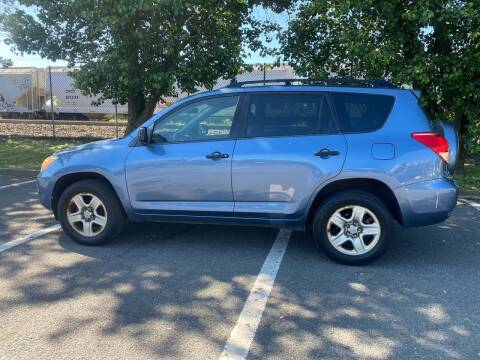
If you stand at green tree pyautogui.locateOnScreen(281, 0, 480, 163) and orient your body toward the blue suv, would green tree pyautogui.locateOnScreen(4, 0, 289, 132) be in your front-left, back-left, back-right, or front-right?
front-right

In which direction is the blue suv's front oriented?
to the viewer's left

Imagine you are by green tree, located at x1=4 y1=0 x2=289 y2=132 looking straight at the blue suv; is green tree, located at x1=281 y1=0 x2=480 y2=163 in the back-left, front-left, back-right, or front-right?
front-left

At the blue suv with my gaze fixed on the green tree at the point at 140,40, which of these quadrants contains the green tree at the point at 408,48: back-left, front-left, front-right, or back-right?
front-right

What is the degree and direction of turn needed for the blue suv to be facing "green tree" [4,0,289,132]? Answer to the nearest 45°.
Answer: approximately 45° to its right

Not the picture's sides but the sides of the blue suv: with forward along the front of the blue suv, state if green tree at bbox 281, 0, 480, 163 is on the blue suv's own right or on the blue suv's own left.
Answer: on the blue suv's own right

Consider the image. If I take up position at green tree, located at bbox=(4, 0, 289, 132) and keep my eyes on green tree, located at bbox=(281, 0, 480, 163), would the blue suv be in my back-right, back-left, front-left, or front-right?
front-right
